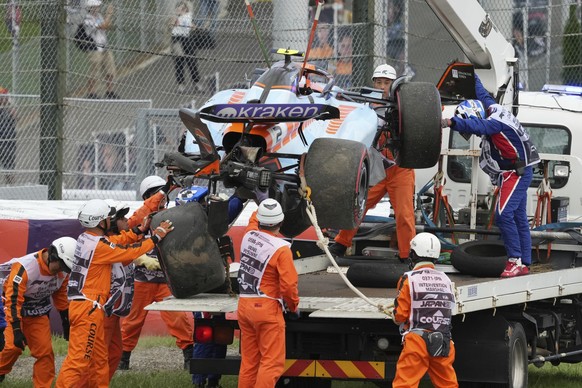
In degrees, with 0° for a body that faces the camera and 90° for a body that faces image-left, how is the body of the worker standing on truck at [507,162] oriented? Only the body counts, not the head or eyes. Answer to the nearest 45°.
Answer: approximately 90°

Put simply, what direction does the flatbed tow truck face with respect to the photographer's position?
facing away from the viewer and to the right of the viewer

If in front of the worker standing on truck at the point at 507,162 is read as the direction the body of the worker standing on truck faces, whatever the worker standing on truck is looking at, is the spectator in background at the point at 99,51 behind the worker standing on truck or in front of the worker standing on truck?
in front

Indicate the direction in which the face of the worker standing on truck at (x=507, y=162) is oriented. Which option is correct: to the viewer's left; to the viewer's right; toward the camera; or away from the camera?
to the viewer's left

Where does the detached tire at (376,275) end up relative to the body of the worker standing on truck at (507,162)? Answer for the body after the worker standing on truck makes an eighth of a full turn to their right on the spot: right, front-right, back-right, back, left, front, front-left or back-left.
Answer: left
